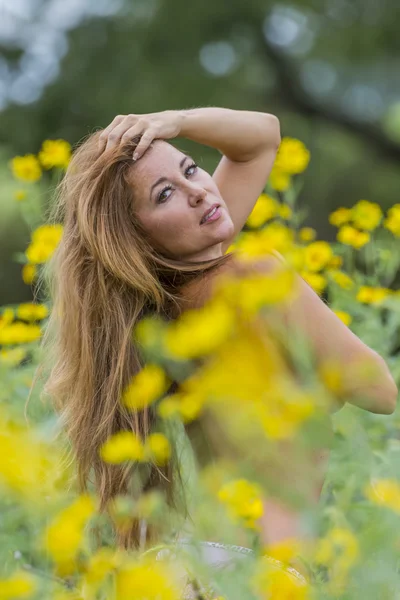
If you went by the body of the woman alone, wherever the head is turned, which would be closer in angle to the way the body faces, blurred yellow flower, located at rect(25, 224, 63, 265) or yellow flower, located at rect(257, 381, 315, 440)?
the yellow flower

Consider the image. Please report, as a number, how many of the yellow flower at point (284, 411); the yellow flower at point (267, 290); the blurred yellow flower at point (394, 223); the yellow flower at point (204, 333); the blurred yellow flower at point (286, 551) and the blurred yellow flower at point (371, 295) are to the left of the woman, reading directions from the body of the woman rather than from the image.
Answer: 2

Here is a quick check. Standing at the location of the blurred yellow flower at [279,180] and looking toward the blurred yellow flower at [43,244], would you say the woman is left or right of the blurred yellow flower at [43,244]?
left

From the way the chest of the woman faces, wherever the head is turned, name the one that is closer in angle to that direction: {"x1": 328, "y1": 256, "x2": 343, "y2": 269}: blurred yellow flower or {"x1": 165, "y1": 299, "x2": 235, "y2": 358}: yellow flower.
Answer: the blurred yellow flower

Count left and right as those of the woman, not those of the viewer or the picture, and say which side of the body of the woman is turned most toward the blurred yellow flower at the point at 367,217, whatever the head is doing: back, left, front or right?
front

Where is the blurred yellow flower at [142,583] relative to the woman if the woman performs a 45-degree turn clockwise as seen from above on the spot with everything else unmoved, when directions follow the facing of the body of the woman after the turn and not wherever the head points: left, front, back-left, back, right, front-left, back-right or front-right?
front

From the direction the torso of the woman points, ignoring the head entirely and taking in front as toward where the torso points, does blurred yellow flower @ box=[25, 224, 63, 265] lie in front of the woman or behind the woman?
behind
